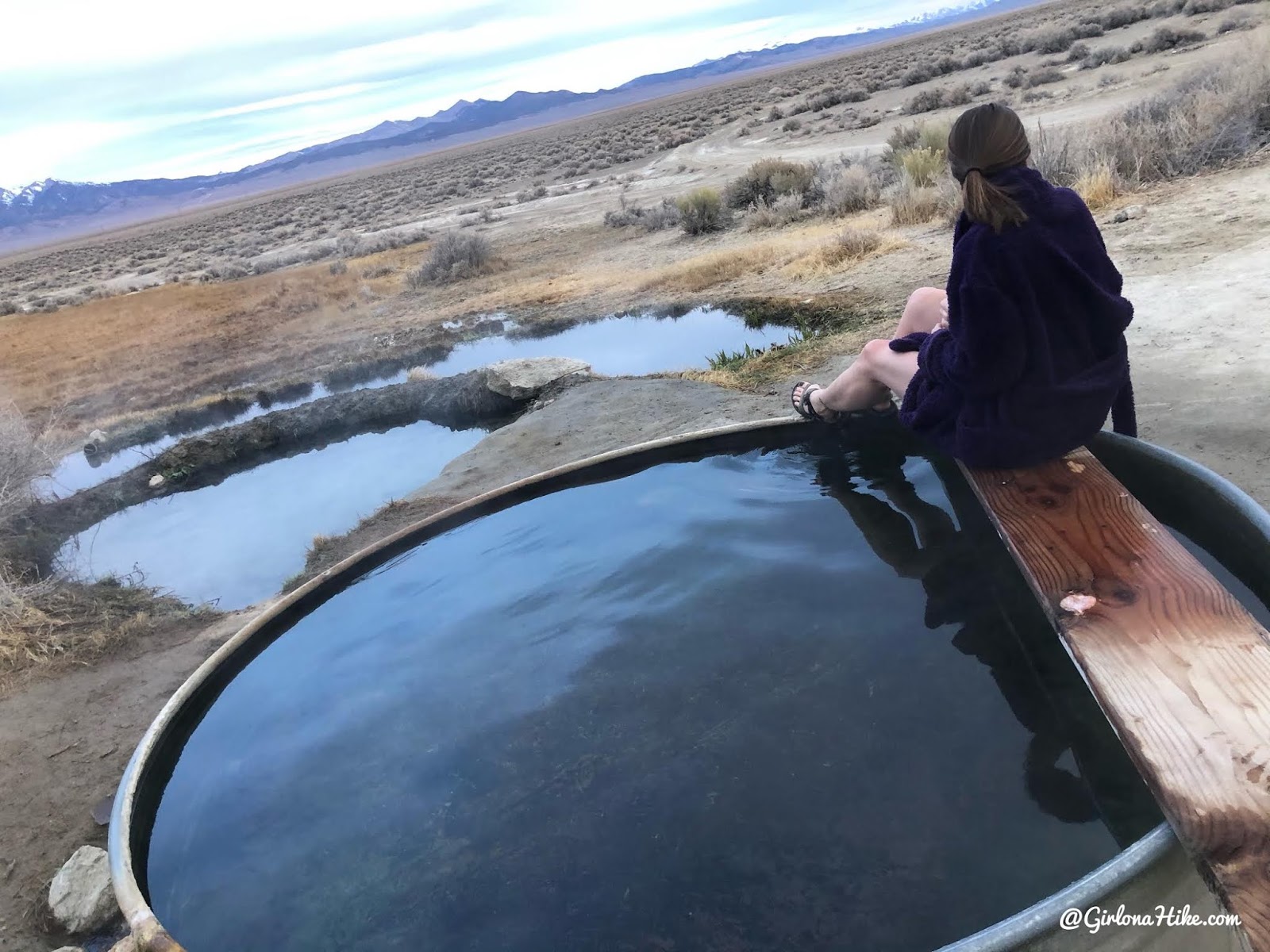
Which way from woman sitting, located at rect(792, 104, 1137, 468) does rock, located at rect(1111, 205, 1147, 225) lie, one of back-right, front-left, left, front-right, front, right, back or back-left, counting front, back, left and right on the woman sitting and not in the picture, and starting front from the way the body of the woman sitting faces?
front-right

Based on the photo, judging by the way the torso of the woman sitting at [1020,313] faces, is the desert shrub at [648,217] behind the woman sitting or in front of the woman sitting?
in front

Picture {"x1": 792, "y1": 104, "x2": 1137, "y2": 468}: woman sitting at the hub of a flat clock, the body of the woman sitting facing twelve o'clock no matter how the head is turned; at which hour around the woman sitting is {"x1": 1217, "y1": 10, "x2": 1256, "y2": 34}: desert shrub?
The desert shrub is roughly at 2 o'clock from the woman sitting.

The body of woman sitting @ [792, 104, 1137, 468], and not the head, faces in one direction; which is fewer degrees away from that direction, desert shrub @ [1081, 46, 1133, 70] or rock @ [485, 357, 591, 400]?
the rock

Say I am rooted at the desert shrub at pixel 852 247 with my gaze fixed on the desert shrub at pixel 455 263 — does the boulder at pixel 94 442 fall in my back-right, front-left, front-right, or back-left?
front-left

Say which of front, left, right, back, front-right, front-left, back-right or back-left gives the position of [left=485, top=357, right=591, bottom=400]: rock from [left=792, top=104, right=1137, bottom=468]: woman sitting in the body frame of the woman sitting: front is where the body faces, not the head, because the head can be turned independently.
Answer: front

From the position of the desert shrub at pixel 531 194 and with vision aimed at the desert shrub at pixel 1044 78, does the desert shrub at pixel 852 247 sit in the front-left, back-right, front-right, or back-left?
front-right

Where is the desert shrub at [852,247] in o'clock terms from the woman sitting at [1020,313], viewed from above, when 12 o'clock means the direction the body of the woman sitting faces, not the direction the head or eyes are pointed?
The desert shrub is roughly at 1 o'clock from the woman sitting.

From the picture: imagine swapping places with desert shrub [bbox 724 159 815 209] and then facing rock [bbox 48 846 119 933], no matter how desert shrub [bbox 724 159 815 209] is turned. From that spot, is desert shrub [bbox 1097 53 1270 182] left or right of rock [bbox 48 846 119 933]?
left

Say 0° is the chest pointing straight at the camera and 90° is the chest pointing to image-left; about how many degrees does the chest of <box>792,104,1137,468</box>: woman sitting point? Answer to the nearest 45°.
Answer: approximately 135°
